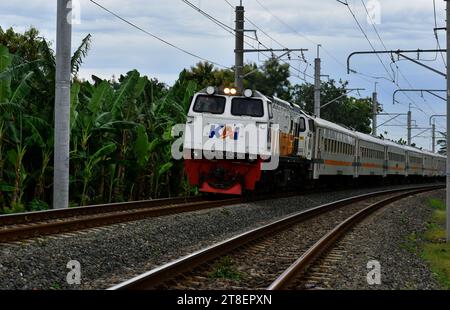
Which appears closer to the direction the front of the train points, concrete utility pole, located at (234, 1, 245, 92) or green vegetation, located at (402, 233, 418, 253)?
the green vegetation

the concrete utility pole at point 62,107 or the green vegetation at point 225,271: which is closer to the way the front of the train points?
the concrete utility pole

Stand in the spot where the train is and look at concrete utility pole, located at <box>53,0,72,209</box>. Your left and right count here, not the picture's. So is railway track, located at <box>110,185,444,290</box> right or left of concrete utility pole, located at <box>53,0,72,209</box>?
left

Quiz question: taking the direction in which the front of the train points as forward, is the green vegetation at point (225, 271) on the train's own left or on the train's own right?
on the train's own left

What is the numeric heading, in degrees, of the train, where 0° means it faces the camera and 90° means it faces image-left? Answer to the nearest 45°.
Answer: approximately 45°

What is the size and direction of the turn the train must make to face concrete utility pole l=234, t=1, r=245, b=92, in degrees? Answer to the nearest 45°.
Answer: approximately 135° to its right

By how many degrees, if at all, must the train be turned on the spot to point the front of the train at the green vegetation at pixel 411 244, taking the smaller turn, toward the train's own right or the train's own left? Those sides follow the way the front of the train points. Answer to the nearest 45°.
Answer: approximately 90° to the train's own left

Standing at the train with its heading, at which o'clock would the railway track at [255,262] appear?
The railway track is roughly at 10 o'clock from the train.

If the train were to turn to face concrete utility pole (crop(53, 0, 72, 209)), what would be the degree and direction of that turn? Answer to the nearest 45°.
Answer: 0° — it already faces it
